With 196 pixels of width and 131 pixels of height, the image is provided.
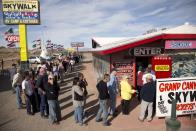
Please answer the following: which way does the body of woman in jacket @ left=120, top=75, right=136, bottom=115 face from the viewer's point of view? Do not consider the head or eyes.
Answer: to the viewer's right

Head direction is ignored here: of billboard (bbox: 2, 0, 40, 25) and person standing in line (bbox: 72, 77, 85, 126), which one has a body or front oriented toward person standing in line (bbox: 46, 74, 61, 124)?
the billboard

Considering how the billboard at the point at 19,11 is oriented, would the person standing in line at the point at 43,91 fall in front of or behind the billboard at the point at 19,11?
in front

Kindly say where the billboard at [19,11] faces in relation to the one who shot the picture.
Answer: facing the viewer

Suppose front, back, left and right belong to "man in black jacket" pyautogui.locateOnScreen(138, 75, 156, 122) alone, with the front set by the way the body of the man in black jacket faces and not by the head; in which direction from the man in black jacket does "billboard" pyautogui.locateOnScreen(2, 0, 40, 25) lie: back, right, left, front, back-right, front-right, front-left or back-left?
front-left

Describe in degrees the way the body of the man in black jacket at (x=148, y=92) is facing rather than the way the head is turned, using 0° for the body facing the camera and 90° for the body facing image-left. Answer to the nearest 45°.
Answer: approximately 180°

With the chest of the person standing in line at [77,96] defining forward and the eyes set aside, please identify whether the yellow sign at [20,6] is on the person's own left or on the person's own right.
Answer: on the person's own left

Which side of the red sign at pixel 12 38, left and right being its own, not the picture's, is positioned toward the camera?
front

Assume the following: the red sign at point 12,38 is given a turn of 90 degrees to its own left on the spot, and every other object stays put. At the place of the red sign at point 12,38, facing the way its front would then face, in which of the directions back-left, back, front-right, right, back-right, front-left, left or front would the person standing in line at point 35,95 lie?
right

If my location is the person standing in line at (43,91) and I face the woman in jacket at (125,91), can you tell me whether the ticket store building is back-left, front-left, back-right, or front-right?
front-left

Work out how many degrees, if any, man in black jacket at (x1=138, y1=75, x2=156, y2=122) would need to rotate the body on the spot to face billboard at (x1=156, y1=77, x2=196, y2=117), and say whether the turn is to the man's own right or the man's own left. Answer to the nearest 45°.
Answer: approximately 90° to the man's own right

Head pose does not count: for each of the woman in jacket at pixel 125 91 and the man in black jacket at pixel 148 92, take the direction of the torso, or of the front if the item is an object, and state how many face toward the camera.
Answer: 0

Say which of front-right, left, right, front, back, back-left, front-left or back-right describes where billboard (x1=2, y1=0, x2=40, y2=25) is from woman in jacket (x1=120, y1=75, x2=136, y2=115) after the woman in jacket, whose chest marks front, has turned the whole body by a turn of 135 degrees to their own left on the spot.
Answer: front

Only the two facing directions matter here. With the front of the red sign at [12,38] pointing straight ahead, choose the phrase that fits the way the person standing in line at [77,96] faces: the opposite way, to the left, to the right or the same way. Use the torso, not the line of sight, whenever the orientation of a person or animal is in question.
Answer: to the left
